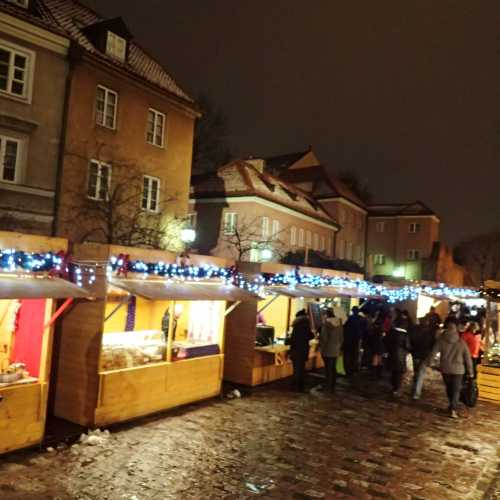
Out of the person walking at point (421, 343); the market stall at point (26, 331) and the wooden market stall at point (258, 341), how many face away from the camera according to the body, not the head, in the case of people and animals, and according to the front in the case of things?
1

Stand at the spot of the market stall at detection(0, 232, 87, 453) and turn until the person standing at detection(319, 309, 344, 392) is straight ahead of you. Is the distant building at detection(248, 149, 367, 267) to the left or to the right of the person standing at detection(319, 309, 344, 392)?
left

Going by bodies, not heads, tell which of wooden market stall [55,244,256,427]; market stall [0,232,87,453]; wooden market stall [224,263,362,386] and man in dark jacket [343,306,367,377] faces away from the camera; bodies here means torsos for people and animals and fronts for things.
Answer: the man in dark jacket

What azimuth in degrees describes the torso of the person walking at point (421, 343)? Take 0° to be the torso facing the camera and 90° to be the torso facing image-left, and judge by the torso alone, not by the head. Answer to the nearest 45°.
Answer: approximately 180°

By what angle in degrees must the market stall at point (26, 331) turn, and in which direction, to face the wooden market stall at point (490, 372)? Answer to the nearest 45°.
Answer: approximately 45° to its left

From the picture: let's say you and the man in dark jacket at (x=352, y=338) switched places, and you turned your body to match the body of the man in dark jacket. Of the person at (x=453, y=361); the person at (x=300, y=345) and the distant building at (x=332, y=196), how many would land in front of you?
1

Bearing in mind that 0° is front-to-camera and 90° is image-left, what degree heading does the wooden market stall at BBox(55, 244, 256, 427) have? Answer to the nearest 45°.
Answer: approximately 315°

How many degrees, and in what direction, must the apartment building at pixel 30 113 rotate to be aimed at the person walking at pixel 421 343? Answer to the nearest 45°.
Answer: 0° — it already faces them

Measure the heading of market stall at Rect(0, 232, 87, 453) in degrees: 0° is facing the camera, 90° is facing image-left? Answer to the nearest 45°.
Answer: approximately 315°
